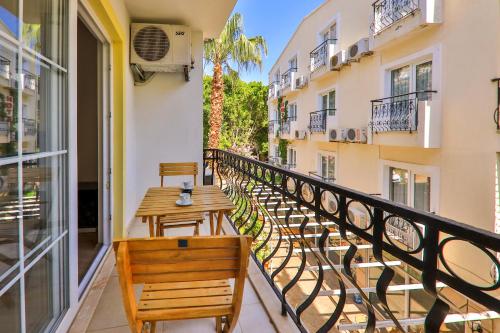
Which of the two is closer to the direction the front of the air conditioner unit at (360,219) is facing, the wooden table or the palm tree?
the wooden table

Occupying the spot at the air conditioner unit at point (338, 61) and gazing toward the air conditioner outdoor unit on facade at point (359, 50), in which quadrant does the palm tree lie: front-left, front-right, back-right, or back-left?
back-right

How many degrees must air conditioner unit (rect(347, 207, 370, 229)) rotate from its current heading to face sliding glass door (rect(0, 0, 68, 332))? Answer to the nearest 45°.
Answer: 0° — it already faces it

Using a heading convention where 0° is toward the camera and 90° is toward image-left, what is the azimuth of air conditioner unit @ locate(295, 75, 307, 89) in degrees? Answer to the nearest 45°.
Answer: approximately 45°

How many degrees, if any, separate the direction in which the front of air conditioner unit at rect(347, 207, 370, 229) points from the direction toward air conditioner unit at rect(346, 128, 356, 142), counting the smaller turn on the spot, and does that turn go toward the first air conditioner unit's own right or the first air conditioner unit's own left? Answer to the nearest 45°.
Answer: approximately 135° to the first air conditioner unit's own right

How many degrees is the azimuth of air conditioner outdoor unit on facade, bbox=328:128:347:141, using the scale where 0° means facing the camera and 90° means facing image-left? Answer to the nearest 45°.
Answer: approximately 45°
